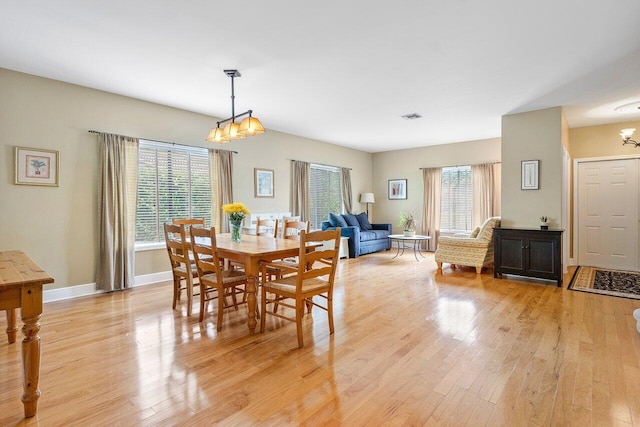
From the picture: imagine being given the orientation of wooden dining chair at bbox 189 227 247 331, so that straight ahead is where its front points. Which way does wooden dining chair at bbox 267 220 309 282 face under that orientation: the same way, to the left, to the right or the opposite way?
the opposite way

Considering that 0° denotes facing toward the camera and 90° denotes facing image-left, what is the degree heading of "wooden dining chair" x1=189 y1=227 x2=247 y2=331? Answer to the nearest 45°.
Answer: approximately 225°

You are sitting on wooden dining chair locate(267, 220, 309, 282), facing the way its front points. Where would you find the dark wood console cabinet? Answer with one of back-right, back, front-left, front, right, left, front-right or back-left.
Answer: back-left

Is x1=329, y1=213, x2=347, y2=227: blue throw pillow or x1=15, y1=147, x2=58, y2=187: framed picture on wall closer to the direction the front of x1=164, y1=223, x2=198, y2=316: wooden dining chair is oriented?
the blue throw pillow

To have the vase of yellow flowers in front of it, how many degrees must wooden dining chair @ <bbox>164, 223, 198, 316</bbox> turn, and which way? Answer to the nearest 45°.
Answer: approximately 45° to its right

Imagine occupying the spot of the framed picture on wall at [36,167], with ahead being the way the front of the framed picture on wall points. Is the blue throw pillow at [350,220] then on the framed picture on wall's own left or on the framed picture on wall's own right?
on the framed picture on wall's own left

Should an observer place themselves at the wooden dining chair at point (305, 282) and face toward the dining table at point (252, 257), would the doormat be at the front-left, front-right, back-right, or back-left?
back-right

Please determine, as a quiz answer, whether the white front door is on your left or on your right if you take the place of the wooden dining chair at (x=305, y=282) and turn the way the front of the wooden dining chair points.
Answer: on your right
